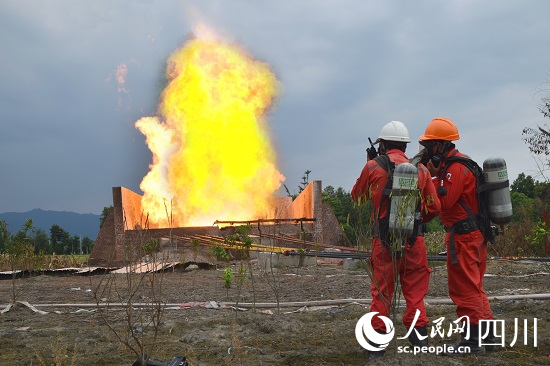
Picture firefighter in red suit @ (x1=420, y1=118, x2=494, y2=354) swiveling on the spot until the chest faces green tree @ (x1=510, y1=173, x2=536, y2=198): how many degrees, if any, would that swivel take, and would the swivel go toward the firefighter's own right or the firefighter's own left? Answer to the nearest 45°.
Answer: approximately 90° to the firefighter's own right

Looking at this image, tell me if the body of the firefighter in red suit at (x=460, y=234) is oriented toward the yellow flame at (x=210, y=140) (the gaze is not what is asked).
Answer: no

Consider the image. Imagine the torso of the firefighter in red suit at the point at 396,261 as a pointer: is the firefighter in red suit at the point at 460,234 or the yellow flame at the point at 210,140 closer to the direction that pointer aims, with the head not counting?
the yellow flame

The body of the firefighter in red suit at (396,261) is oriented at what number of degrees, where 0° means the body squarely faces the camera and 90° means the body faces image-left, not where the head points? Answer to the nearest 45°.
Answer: approximately 180°

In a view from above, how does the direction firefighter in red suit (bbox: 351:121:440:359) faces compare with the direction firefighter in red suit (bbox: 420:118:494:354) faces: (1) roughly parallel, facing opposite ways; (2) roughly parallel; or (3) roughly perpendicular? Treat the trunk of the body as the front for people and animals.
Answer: roughly perpendicular

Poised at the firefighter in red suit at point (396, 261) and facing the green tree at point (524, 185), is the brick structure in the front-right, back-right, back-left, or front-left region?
front-left

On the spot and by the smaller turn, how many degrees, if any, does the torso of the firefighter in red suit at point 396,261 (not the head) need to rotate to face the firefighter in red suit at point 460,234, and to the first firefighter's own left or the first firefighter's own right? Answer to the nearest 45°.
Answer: approximately 45° to the first firefighter's own right

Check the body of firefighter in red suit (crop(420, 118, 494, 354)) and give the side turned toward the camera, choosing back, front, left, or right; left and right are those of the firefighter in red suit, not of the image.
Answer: left

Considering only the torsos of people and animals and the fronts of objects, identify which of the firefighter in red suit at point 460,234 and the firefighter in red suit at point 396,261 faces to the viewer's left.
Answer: the firefighter in red suit at point 460,234

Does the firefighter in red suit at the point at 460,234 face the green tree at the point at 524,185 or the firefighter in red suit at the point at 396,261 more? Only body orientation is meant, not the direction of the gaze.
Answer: the firefighter in red suit at the point at 396,261

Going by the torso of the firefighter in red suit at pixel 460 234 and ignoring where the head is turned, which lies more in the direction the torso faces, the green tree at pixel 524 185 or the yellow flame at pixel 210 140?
the yellow flame

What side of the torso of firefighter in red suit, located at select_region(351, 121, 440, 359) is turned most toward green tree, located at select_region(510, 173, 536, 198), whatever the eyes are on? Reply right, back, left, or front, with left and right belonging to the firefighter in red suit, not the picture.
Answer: front

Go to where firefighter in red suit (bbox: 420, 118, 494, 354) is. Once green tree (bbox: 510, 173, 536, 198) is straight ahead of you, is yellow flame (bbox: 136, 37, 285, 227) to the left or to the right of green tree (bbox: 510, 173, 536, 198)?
left

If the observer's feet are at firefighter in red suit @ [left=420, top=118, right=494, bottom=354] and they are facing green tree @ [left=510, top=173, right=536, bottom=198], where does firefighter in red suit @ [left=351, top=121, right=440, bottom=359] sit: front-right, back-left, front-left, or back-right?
back-left

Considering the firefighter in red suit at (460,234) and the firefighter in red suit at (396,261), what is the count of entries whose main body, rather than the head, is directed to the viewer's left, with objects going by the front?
1

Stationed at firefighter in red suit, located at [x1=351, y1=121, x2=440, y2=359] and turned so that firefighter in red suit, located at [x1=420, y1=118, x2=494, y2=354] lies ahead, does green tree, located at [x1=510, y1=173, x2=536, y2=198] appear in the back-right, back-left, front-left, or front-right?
front-left
